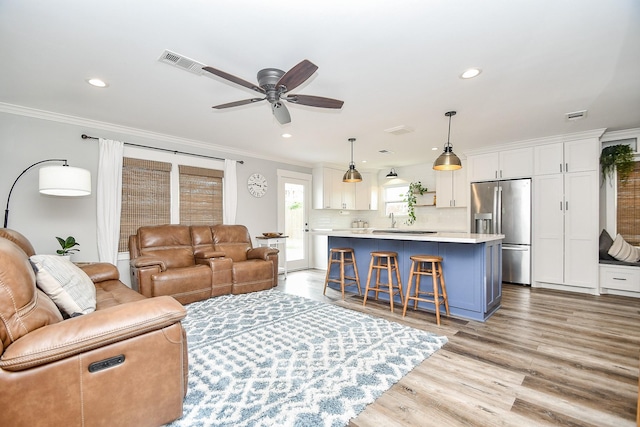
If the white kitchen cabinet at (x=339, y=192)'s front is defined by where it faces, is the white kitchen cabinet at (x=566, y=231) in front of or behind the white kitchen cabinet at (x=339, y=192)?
in front

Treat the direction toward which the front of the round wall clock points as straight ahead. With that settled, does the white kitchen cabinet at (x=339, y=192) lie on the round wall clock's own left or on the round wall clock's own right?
on the round wall clock's own left

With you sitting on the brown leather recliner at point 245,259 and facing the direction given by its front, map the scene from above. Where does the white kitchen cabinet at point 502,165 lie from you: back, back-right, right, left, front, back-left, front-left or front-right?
front-left

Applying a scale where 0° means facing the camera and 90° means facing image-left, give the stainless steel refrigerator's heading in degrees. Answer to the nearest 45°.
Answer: approximately 0°

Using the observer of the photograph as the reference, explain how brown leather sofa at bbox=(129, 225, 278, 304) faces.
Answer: facing the viewer and to the right of the viewer

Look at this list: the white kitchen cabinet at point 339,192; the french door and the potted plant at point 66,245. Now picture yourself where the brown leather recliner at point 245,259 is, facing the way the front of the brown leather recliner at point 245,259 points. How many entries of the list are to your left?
2

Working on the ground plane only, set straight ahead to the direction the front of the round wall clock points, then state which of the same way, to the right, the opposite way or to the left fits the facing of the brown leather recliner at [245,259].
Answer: the same way

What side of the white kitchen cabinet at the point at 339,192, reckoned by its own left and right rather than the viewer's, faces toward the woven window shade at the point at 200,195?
right

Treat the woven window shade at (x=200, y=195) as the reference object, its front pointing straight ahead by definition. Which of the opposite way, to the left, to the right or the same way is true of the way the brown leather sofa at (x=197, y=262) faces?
the same way

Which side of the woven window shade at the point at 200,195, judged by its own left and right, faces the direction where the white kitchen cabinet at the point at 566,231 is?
front

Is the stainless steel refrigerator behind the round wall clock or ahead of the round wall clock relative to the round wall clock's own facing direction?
ahead

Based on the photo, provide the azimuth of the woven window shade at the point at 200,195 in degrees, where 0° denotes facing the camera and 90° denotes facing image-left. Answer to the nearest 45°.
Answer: approximately 315°

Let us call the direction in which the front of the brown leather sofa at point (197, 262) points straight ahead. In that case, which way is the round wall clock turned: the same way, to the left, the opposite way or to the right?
the same way

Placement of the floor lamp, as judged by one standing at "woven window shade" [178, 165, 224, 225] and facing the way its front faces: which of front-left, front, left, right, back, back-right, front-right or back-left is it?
right

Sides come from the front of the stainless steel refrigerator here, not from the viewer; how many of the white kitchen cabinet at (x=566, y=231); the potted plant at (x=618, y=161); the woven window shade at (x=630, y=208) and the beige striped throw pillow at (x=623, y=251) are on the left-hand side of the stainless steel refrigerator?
4

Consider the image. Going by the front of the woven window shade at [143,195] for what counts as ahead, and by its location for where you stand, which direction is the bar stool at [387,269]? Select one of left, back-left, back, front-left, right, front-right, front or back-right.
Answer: front
